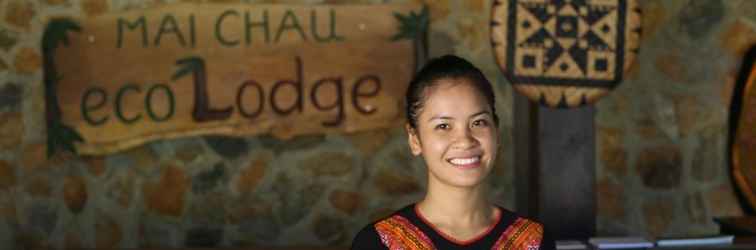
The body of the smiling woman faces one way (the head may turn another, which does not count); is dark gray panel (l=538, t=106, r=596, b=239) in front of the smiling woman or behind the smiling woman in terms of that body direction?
behind

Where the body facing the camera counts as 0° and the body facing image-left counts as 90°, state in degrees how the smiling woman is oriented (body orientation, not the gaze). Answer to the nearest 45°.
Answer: approximately 0°

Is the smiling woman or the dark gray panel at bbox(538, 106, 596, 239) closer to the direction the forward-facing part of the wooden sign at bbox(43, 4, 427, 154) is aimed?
the smiling woman

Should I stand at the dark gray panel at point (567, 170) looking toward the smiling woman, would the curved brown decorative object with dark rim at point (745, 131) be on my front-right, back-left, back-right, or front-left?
back-left

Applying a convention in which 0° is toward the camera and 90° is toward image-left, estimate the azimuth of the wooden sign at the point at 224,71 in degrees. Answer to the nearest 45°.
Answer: approximately 0°

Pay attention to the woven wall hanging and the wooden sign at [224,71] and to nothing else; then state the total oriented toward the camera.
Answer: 2
